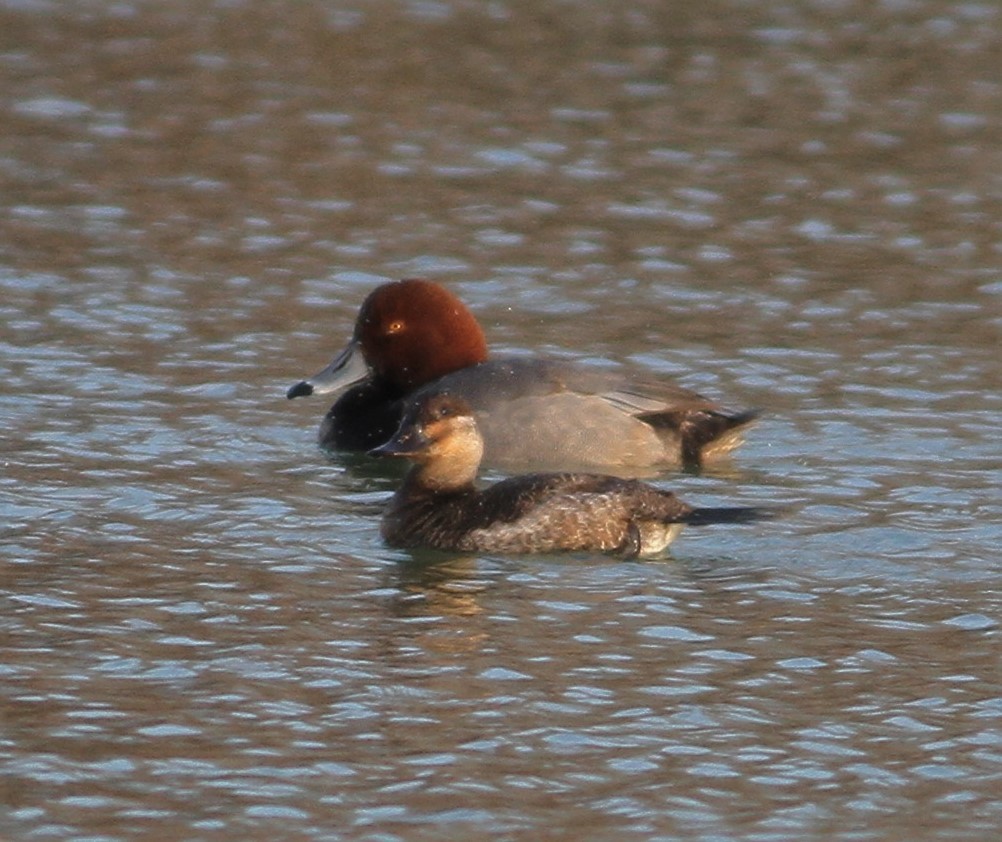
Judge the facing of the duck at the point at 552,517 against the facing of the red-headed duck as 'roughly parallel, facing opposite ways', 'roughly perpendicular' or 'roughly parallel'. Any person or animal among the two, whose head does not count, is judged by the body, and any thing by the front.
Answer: roughly parallel

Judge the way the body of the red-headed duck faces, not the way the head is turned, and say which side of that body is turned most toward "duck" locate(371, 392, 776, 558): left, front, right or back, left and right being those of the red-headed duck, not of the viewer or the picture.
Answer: left

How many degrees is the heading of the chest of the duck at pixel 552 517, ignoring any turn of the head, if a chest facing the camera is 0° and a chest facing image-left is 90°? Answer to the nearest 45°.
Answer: approximately 90°

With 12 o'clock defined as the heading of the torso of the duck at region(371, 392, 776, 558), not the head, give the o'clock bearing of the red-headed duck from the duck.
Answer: The red-headed duck is roughly at 3 o'clock from the duck.

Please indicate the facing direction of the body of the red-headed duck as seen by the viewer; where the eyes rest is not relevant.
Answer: to the viewer's left

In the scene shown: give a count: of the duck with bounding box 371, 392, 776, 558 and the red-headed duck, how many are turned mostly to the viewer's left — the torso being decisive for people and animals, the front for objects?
2
